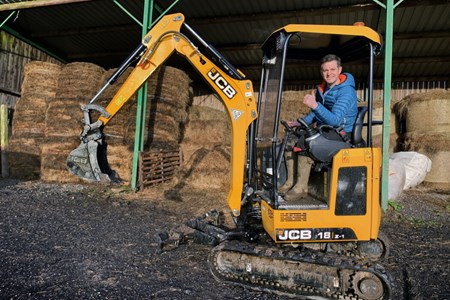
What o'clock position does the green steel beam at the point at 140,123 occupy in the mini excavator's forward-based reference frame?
The green steel beam is roughly at 2 o'clock from the mini excavator.

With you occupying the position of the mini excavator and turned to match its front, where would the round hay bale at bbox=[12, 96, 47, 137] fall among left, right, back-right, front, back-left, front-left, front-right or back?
front-right

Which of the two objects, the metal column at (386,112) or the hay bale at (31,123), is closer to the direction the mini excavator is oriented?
the hay bale

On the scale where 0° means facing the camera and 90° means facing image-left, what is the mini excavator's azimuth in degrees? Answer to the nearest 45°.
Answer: approximately 90°

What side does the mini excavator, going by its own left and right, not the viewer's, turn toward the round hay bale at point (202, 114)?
right

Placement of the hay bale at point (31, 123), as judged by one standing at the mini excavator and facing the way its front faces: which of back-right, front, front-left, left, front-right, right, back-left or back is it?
front-right

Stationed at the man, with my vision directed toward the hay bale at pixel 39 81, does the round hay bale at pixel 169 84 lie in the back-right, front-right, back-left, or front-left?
front-right

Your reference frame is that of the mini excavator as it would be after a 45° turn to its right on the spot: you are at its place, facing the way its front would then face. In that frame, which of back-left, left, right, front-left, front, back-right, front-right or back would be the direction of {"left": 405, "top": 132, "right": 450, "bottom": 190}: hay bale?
right

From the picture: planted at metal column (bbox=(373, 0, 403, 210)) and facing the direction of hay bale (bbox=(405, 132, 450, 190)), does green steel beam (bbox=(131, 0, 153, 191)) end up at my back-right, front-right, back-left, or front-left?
back-left

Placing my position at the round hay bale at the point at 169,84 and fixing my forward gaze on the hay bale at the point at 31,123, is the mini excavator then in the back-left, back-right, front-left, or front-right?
back-left

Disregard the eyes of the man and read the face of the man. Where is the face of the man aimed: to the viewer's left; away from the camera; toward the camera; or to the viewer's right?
toward the camera

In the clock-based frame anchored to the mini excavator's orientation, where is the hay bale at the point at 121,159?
The hay bale is roughly at 2 o'clock from the mini excavator.

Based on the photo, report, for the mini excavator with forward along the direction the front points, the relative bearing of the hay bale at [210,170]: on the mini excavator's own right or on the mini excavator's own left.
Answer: on the mini excavator's own right

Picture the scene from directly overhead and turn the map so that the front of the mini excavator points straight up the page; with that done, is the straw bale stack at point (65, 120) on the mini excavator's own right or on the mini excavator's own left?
on the mini excavator's own right
